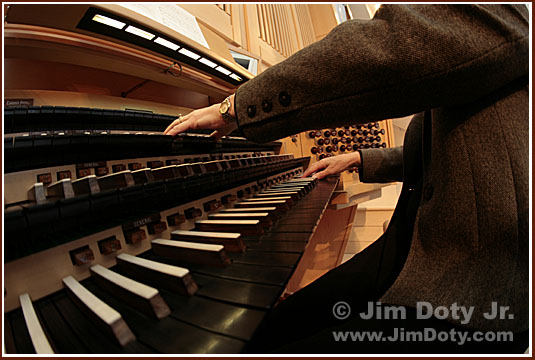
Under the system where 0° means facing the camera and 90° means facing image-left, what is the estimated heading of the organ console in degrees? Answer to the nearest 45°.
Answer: approximately 315°
